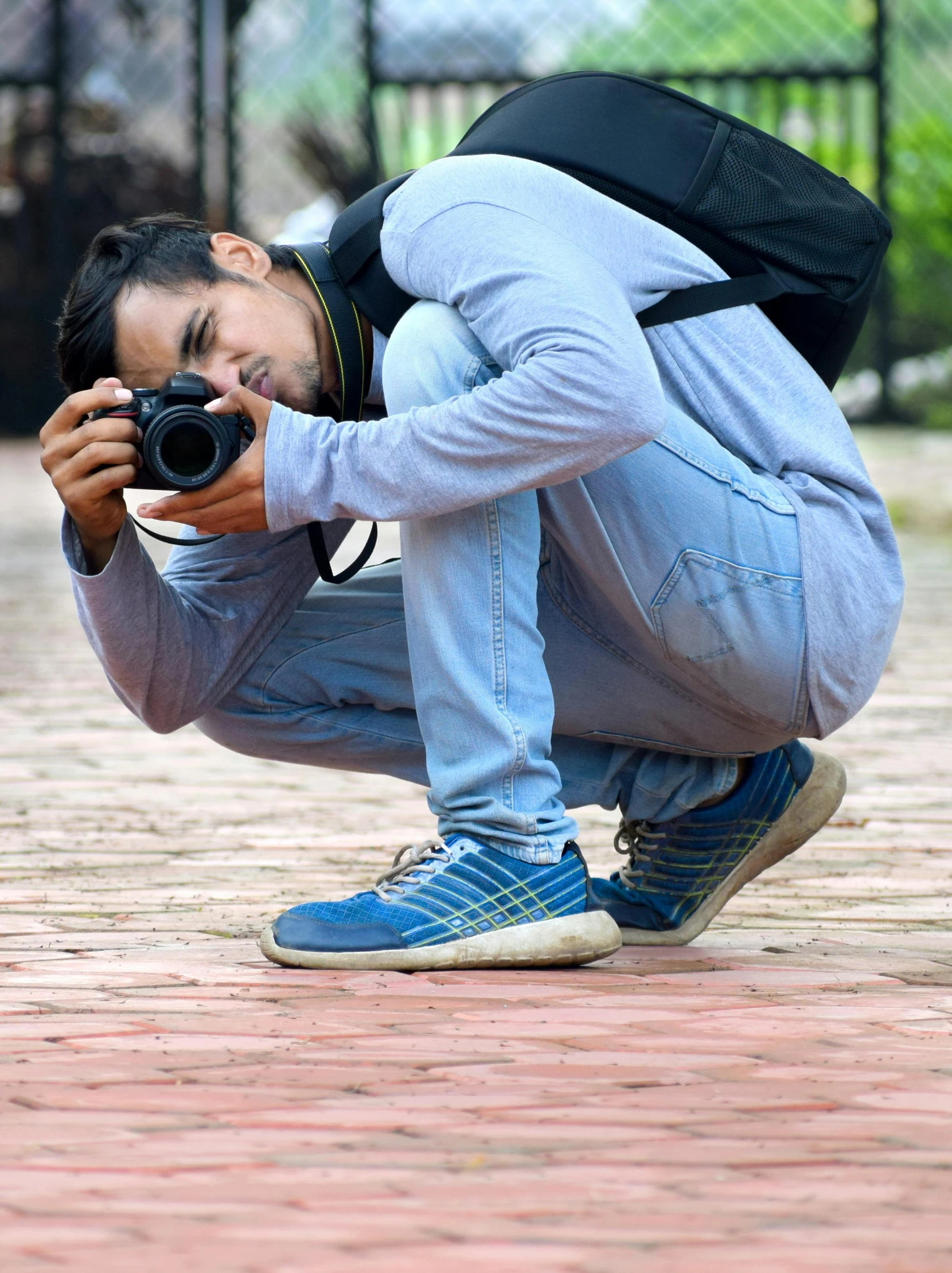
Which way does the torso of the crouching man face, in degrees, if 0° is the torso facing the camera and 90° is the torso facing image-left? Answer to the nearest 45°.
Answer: approximately 90°
